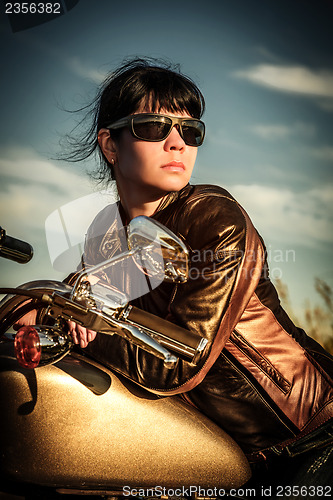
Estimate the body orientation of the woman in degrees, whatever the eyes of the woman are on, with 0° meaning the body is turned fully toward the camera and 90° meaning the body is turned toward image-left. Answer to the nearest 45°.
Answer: approximately 45°

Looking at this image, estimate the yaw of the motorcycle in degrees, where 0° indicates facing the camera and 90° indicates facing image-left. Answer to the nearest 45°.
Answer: approximately 45°
